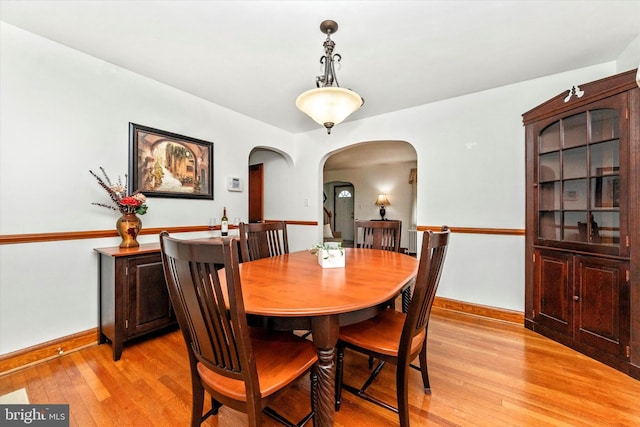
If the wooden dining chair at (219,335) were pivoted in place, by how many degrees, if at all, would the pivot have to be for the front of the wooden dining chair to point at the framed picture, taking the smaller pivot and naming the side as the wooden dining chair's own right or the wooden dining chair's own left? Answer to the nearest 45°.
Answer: approximately 45° to the wooden dining chair's own left

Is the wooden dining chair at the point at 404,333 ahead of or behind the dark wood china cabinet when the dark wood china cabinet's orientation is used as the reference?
ahead

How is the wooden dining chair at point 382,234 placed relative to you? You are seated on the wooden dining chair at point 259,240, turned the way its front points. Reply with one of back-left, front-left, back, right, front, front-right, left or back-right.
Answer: front-left

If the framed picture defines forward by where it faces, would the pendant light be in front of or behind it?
in front

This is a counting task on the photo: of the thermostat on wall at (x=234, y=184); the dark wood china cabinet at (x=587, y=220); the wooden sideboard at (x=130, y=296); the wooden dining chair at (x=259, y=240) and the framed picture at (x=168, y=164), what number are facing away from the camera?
0

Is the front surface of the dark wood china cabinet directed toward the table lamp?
no

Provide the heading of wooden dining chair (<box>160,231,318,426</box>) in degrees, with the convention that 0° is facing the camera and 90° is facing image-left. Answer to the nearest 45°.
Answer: approximately 225°

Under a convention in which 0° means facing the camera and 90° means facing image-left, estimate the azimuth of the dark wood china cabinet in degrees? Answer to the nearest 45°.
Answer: approximately 45°

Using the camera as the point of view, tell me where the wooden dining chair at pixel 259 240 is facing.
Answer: facing the viewer and to the right of the viewer

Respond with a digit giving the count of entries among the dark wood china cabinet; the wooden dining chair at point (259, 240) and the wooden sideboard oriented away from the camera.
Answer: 0

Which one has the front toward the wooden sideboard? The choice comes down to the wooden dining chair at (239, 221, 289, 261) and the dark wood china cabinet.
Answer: the dark wood china cabinet

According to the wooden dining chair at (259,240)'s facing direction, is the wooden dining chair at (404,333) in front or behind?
in front

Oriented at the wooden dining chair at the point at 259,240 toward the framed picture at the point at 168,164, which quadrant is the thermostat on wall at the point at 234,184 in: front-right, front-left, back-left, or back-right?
front-right

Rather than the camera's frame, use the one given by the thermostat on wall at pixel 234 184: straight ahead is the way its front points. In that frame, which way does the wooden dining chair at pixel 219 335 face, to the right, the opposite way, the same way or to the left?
to the left

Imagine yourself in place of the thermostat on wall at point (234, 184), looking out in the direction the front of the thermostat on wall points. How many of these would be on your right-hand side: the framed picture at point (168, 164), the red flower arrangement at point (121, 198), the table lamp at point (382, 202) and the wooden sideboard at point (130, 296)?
3

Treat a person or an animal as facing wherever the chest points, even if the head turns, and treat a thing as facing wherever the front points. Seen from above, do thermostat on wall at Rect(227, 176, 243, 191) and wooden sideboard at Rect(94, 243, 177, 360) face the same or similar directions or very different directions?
same or similar directions

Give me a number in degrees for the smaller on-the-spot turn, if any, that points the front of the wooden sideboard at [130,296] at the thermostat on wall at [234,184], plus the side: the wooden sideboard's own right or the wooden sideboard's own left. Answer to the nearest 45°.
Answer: approximately 90° to the wooden sideboard's own left

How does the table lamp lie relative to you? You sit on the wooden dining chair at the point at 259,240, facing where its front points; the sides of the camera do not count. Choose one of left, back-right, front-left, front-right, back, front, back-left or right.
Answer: left
